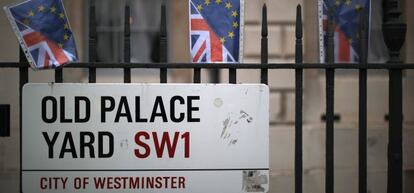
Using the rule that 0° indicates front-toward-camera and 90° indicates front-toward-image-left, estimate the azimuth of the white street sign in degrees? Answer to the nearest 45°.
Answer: approximately 0°

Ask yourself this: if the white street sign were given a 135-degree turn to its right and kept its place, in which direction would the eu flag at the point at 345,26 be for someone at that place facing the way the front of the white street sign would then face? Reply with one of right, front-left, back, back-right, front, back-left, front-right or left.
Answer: back-right
